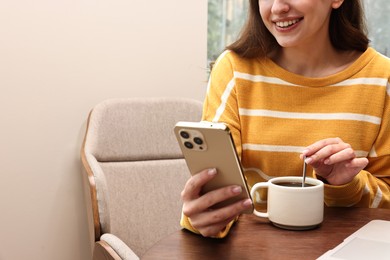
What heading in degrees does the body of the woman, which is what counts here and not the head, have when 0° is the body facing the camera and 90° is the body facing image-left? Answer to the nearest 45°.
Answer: approximately 0°
